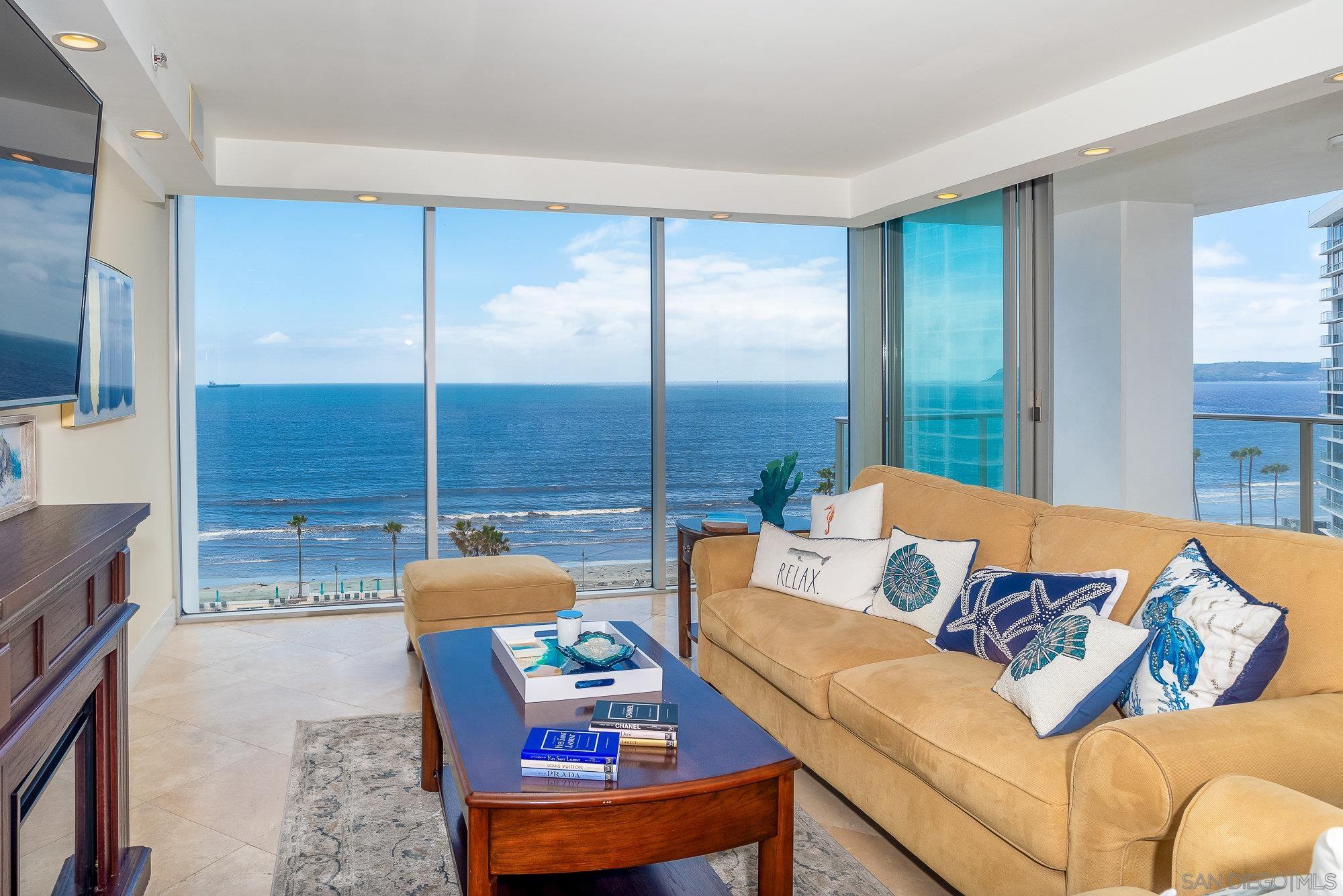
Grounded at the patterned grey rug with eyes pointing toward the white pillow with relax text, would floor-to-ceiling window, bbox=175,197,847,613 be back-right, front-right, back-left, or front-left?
front-left

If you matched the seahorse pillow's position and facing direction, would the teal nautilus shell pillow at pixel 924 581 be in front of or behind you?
in front

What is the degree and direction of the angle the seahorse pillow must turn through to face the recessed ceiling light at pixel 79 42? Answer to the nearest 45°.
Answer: approximately 45° to its right

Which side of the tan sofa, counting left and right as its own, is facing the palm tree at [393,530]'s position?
right

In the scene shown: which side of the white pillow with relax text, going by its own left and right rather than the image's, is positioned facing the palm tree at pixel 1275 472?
back

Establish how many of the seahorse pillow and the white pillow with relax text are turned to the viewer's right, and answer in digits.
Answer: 0

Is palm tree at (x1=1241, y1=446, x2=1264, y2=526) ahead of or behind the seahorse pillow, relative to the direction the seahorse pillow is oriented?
behind

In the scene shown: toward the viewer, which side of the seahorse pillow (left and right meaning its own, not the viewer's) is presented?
front

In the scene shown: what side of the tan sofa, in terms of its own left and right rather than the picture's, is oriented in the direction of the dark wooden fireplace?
front

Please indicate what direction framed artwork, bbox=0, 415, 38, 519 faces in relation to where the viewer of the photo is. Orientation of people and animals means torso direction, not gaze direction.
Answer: facing the viewer and to the right of the viewer

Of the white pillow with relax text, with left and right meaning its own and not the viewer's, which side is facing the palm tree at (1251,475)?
back

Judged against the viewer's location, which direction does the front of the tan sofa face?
facing the viewer and to the left of the viewer
